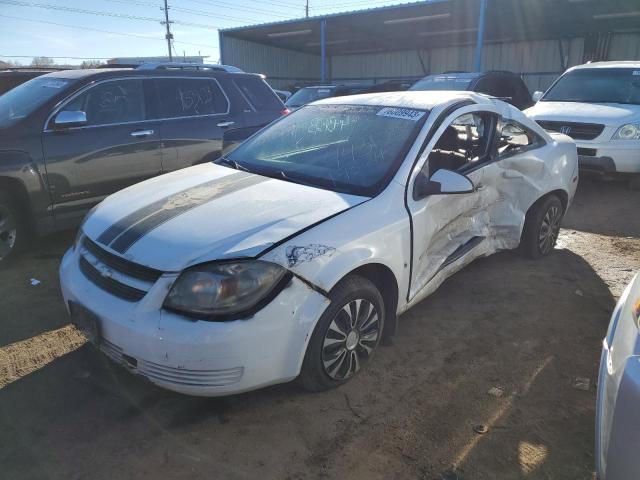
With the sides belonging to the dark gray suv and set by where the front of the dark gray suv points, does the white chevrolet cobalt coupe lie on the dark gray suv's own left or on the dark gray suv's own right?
on the dark gray suv's own left

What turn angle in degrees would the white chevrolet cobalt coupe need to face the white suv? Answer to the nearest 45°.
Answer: approximately 180°

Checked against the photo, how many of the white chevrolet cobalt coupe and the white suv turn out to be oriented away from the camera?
0

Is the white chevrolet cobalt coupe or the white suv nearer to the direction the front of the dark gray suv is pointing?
the white chevrolet cobalt coupe

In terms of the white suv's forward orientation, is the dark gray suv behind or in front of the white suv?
in front

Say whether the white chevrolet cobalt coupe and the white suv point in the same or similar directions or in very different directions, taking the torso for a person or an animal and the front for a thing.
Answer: same or similar directions

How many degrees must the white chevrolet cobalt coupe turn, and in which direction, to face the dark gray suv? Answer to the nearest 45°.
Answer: approximately 90° to its right

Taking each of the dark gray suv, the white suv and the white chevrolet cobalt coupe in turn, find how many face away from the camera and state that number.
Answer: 0

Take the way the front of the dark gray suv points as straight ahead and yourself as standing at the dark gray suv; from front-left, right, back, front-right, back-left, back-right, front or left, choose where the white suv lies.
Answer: back-left

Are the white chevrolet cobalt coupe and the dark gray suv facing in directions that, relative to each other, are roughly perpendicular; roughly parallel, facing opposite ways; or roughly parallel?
roughly parallel

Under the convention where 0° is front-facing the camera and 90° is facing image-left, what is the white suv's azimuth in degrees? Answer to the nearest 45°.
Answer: approximately 45°

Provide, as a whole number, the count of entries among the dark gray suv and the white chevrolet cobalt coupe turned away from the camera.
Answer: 0

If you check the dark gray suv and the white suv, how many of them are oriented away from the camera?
0
